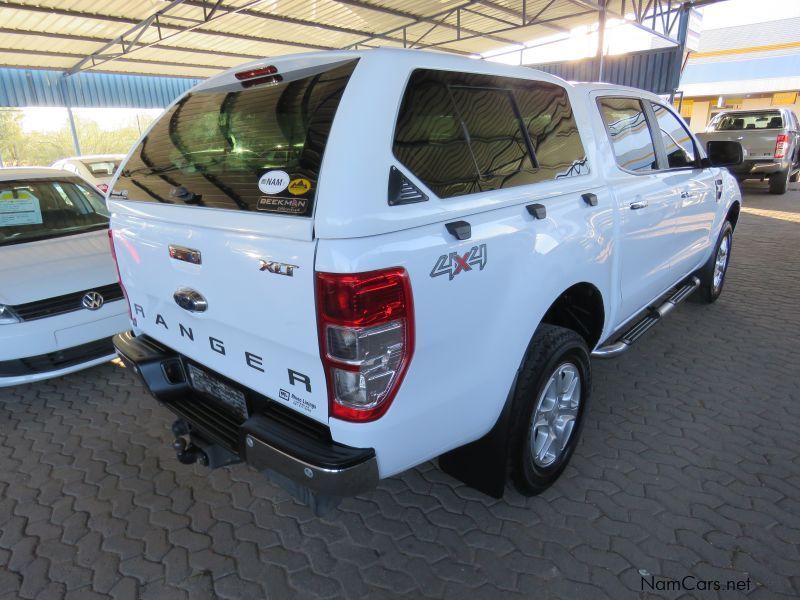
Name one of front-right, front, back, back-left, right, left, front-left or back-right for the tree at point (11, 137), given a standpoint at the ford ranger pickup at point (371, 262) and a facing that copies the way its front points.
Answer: left

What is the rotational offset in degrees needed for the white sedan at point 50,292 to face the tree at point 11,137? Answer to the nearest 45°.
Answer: approximately 135° to its left

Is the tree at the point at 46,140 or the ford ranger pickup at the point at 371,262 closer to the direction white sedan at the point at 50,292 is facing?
the ford ranger pickup

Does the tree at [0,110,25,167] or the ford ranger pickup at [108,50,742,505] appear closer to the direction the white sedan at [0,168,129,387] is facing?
the ford ranger pickup

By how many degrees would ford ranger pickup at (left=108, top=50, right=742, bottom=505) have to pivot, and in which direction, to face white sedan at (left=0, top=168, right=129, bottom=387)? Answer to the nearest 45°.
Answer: approximately 90° to its left

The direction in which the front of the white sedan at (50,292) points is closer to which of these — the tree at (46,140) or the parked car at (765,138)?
the parked car

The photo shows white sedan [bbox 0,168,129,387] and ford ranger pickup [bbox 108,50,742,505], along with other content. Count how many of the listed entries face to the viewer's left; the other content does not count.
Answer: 0

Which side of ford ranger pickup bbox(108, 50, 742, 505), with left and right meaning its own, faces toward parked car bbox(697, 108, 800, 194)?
front

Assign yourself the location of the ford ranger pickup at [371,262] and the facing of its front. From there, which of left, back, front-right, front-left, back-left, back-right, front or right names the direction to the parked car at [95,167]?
left

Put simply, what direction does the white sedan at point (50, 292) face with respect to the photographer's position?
facing the viewer and to the right of the viewer

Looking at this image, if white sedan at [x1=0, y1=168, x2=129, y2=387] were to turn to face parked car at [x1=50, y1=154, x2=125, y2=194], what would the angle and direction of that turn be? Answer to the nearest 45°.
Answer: approximately 135° to its left

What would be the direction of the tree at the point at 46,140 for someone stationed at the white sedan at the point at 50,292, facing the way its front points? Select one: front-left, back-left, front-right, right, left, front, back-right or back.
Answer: back-left

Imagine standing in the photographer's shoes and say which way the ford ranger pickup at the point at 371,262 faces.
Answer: facing away from the viewer and to the right of the viewer
